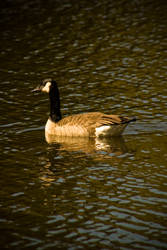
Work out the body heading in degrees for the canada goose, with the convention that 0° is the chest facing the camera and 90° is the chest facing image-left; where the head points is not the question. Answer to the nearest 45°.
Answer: approximately 90°
